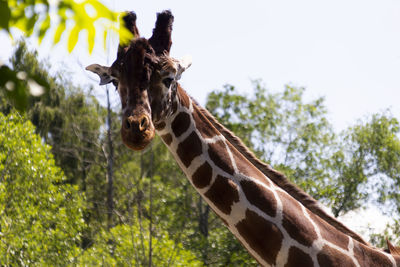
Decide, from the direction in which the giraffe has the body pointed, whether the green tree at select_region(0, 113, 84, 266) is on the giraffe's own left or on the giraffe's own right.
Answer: on the giraffe's own right

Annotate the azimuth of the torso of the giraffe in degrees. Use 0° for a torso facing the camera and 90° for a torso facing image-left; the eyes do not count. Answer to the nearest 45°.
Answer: approximately 45°

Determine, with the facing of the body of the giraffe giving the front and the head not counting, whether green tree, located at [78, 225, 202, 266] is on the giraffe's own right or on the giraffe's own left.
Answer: on the giraffe's own right

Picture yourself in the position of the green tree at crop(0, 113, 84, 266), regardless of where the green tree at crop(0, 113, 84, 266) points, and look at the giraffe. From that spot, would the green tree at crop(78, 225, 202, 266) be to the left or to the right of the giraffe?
left
